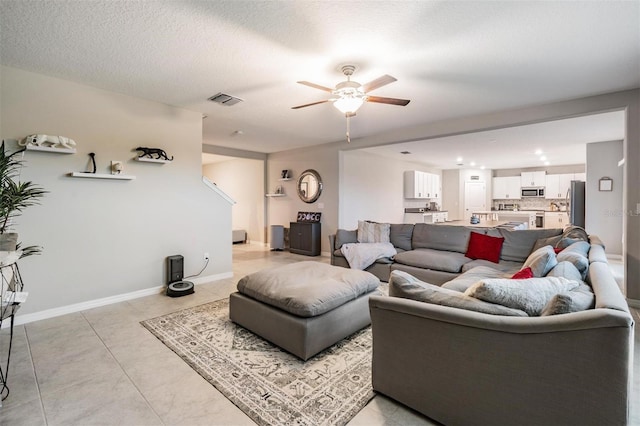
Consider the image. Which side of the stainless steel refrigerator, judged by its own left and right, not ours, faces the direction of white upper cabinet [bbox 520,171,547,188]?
right

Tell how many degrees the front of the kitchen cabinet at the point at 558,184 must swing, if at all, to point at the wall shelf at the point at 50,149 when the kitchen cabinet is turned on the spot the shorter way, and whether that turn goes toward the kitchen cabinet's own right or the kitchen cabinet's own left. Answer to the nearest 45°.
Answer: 0° — it already faces it

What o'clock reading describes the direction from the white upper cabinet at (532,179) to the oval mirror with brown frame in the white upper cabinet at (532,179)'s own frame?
The oval mirror with brown frame is roughly at 1 o'clock from the white upper cabinet.

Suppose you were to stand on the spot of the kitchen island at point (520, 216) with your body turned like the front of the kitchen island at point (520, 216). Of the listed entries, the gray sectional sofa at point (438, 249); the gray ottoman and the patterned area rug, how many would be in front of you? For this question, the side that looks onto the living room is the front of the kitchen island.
3

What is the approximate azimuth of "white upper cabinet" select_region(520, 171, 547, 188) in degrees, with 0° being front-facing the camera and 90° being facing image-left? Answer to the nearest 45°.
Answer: approximately 0°

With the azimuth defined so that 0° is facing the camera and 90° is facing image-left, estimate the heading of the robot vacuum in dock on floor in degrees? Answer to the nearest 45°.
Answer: approximately 315°

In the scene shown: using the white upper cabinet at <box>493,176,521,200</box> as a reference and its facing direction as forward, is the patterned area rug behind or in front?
in front
